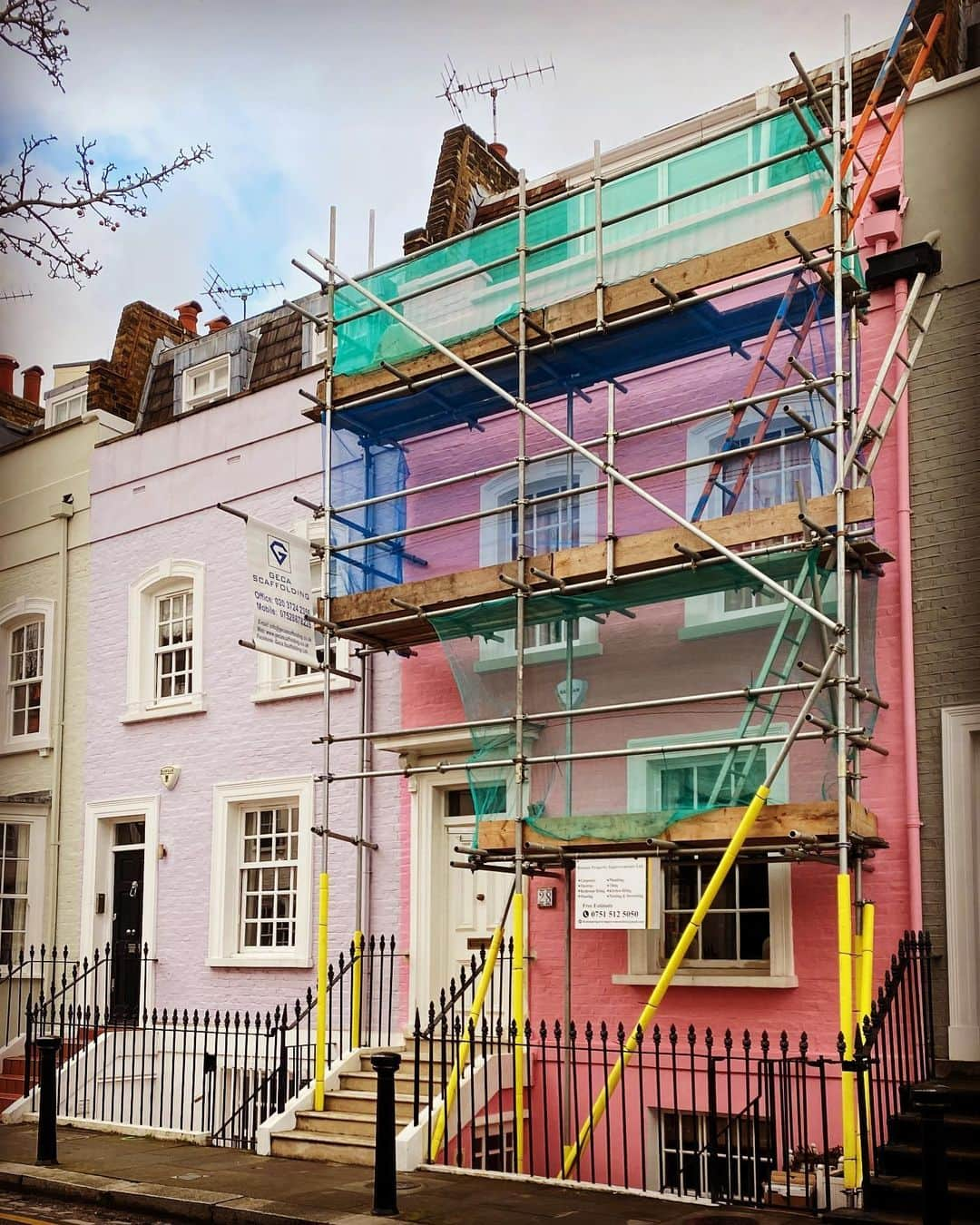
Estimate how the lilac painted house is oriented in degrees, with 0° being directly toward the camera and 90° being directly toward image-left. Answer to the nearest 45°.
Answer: approximately 45°

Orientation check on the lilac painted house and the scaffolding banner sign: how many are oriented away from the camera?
0

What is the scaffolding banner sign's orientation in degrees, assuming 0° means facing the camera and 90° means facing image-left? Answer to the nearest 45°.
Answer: approximately 315°

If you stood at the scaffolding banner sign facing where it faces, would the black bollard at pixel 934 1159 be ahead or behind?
ahead

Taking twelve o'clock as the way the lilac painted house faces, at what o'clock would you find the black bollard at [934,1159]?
The black bollard is roughly at 10 o'clock from the lilac painted house.

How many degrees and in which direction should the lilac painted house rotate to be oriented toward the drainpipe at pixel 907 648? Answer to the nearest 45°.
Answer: approximately 90° to its left

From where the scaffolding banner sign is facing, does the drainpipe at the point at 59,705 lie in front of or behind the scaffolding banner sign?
behind

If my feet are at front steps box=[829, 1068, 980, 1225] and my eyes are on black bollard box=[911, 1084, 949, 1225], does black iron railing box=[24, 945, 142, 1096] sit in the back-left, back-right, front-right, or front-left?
back-right
